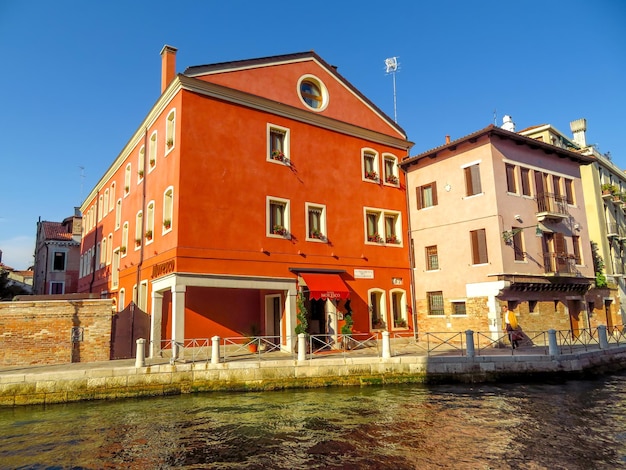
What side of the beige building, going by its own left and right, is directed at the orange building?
right

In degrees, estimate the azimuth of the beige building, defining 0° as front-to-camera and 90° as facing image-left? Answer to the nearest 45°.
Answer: approximately 315°

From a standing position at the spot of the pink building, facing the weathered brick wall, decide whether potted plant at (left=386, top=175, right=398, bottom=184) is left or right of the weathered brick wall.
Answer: right

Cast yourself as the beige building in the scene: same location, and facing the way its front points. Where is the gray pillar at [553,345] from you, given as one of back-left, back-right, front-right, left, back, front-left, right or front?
front-right

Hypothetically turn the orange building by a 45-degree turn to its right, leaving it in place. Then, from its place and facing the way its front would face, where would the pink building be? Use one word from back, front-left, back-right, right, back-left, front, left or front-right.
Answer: left

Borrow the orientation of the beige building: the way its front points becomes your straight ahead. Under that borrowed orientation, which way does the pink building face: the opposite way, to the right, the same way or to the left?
the same way

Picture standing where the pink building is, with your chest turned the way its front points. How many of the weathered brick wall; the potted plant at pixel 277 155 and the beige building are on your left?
1

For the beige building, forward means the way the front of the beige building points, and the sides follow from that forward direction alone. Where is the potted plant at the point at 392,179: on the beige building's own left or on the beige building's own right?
on the beige building's own right

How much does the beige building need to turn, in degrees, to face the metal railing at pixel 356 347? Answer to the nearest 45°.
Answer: approximately 90° to its right

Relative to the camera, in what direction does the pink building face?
facing the viewer and to the right of the viewer

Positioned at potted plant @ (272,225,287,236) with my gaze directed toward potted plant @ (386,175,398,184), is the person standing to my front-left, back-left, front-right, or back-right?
front-right

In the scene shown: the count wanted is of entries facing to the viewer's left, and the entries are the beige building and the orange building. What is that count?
0

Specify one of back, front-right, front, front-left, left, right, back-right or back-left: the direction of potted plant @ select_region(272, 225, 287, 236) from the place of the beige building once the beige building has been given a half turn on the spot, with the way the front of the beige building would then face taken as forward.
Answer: left

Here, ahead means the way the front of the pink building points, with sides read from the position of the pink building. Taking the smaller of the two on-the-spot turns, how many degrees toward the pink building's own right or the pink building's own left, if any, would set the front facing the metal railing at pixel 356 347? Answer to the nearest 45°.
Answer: approximately 90° to the pink building's own right

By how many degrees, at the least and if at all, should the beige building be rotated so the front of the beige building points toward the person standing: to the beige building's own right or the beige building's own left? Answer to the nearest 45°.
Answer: approximately 45° to the beige building's own right

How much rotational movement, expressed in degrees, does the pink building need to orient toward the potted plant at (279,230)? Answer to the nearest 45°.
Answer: approximately 90° to its right
